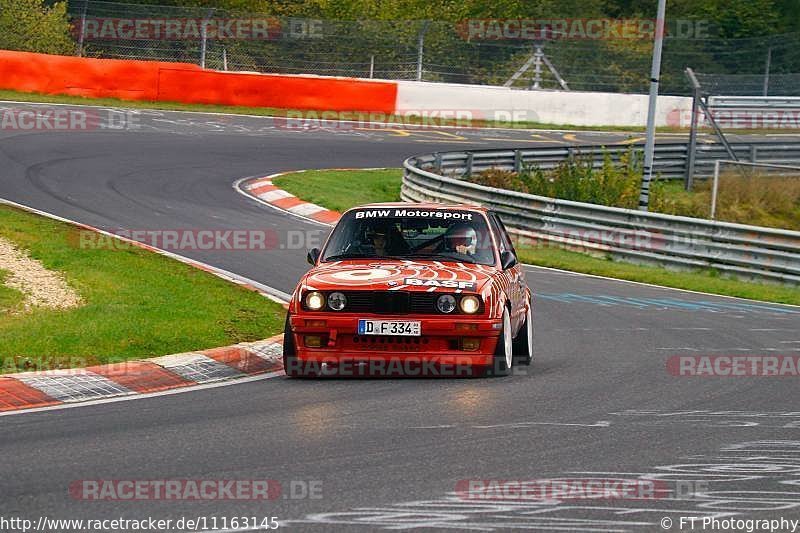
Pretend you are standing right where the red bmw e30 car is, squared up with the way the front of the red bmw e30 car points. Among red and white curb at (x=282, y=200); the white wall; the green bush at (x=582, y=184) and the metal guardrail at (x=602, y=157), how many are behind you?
4

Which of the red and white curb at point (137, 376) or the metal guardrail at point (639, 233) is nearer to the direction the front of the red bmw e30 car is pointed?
the red and white curb

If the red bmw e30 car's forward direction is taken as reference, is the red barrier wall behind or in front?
behind

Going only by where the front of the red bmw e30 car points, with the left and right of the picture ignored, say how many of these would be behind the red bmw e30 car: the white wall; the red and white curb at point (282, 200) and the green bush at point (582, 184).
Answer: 3

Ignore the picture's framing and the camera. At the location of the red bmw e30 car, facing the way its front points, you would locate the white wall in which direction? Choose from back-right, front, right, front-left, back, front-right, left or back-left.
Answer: back

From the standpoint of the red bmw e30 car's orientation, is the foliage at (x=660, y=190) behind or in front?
behind

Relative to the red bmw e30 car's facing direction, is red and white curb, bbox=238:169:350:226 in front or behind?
behind

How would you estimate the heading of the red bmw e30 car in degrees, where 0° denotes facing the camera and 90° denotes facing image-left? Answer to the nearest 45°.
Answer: approximately 0°

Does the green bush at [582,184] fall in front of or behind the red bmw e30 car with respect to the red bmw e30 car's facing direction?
behind

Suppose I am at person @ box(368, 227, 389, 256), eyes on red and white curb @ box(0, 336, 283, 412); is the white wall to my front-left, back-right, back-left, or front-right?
back-right
